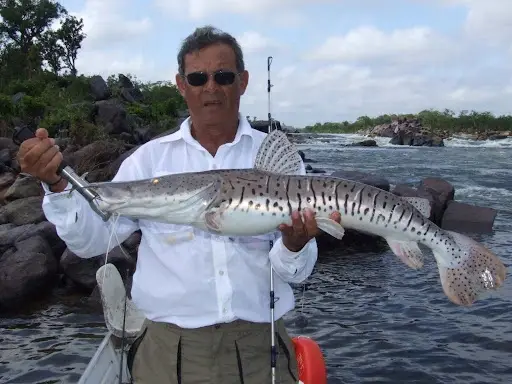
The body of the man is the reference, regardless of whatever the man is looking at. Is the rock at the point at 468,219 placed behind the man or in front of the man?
behind

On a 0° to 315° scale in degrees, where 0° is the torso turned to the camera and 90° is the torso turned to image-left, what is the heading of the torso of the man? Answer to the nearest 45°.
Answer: approximately 0°

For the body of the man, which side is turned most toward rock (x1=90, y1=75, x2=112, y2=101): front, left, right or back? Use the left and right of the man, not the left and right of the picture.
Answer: back

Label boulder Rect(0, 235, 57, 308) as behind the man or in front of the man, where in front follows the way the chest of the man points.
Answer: behind

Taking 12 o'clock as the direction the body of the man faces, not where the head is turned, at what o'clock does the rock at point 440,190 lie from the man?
The rock is roughly at 7 o'clock from the man.

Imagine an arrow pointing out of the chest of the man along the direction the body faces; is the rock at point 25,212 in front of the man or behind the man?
behind

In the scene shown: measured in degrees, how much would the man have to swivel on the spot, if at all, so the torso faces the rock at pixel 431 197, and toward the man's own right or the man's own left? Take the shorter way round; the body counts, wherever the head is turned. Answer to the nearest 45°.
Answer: approximately 135° to the man's own left
